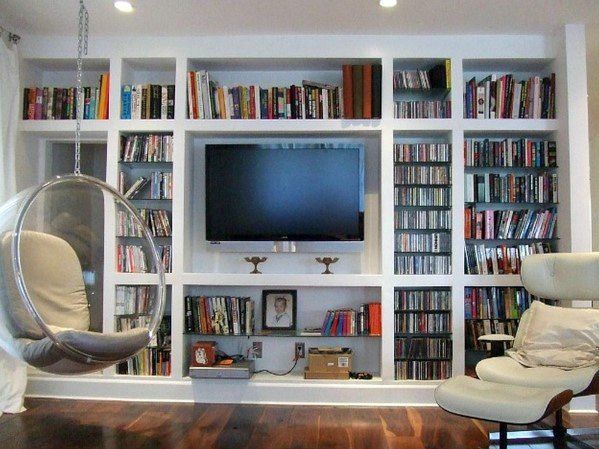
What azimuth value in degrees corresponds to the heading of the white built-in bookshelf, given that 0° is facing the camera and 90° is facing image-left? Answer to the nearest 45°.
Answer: approximately 0°

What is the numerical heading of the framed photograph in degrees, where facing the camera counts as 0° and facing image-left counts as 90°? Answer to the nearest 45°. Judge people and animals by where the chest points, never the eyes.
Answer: approximately 0°

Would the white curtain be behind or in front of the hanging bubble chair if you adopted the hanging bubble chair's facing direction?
behind

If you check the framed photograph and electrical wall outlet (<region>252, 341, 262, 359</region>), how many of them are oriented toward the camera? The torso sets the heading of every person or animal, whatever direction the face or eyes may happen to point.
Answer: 2

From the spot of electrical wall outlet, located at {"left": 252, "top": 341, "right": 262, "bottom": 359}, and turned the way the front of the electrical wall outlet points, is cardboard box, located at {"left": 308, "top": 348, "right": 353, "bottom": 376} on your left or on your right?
on your left

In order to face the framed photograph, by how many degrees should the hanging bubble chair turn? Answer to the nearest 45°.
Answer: approximately 45° to its left

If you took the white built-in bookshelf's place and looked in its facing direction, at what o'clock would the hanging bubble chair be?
The hanging bubble chair is roughly at 2 o'clock from the white built-in bookshelf.

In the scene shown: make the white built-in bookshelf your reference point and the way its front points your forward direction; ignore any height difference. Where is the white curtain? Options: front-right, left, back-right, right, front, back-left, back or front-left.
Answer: right

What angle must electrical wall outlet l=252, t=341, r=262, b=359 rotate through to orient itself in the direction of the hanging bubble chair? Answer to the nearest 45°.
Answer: approximately 45° to its right

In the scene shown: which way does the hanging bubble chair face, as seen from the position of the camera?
facing the viewer and to the right of the viewer

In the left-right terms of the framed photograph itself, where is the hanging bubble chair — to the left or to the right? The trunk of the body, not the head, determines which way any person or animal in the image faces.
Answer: on its right
